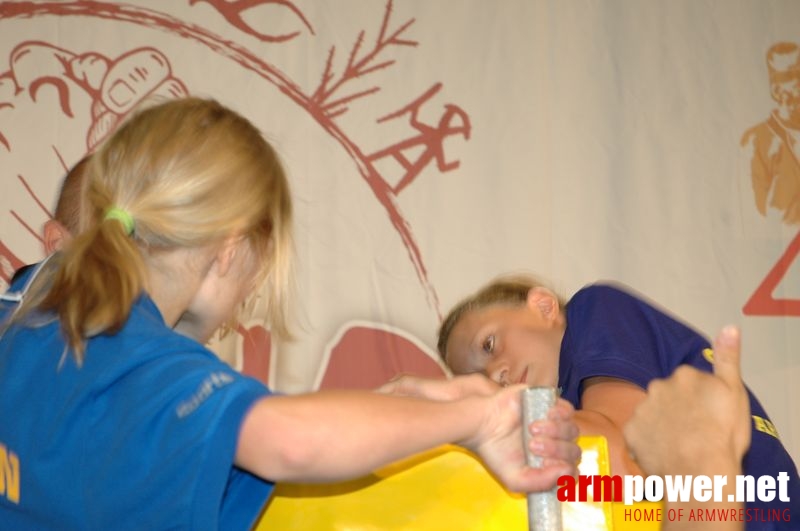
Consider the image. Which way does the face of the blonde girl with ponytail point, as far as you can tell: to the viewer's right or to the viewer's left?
to the viewer's right

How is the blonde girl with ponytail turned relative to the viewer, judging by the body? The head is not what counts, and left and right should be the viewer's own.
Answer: facing away from the viewer and to the right of the viewer
